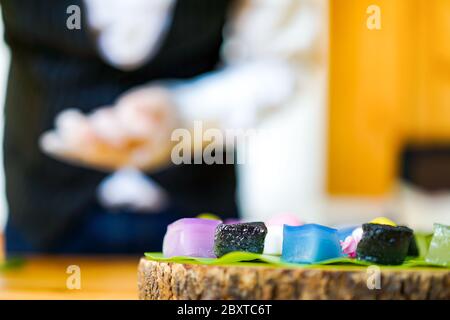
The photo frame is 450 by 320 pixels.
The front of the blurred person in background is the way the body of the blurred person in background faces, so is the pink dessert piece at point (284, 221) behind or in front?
in front

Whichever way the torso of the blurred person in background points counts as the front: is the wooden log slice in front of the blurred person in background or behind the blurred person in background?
in front

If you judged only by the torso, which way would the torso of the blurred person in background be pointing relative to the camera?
toward the camera

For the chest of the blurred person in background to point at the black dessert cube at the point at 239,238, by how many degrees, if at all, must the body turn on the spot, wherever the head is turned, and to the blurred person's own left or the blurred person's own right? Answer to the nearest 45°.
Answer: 0° — they already face it

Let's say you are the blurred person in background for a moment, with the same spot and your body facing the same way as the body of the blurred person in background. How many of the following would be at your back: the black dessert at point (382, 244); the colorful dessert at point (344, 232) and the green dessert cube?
0

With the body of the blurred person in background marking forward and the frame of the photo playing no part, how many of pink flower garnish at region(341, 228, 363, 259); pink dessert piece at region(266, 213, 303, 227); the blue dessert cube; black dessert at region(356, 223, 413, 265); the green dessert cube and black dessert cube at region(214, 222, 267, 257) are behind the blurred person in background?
0

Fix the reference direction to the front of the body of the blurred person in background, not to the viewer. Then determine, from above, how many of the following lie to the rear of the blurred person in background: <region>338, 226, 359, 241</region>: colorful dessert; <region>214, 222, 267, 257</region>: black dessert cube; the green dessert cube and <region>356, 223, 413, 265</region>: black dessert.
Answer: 0

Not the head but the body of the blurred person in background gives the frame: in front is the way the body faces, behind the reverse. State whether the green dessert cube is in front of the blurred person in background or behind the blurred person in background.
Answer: in front

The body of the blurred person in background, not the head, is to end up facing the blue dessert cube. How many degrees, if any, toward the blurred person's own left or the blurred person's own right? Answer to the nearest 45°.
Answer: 0° — they already face it

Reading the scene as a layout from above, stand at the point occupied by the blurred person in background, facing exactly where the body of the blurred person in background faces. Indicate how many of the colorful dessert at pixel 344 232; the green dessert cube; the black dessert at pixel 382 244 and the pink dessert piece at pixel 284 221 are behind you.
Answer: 0

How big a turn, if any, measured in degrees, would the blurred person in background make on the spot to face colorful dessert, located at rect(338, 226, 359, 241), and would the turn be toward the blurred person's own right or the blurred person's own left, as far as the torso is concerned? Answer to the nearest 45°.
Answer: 0° — they already face it

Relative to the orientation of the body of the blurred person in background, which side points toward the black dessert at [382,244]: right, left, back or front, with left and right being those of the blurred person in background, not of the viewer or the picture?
front

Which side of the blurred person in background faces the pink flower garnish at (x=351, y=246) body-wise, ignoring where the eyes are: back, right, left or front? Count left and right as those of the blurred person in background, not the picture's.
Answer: front
